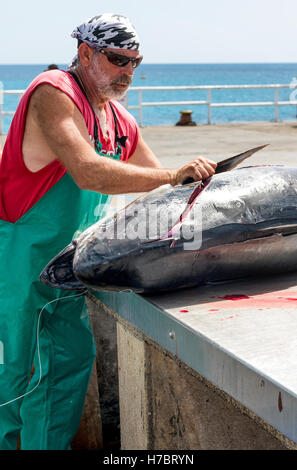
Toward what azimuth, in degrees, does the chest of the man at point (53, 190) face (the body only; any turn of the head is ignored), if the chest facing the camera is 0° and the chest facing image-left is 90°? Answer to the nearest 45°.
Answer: approximately 315°

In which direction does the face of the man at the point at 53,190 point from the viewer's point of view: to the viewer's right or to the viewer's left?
to the viewer's right
